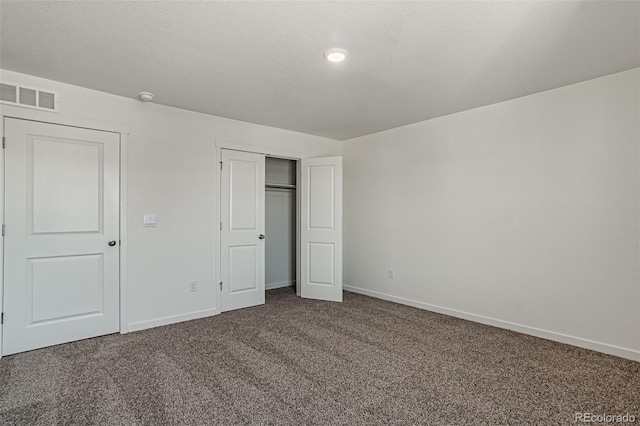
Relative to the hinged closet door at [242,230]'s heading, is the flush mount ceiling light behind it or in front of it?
in front

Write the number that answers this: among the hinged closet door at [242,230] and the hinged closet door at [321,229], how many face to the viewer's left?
0

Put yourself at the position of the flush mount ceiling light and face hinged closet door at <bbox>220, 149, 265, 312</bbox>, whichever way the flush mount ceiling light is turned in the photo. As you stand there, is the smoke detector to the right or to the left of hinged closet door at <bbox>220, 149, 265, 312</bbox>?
left

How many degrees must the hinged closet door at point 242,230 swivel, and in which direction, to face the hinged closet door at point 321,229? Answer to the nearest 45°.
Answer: approximately 45° to its left

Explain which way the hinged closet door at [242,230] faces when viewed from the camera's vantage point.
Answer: facing the viewer and to the right of the viewer

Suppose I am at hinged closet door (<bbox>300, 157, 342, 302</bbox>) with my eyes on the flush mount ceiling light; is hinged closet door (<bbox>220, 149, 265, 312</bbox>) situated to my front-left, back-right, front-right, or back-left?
front-right

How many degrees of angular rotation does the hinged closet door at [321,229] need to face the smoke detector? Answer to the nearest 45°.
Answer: approximately 45° to its right

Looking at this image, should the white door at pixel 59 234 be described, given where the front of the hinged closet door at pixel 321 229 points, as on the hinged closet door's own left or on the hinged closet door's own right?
on the hinged closet door's own right

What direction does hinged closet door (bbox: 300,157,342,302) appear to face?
toward the camera

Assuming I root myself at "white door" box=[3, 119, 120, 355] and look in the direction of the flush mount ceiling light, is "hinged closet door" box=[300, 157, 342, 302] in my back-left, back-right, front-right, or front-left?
front-left

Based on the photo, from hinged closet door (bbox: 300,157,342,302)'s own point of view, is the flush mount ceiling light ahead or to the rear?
ahead
